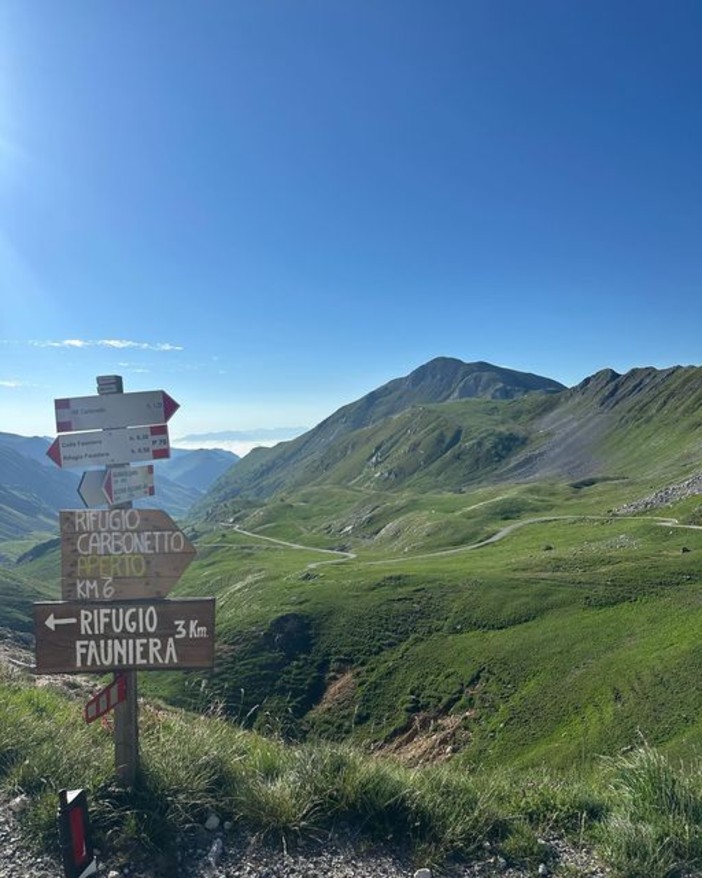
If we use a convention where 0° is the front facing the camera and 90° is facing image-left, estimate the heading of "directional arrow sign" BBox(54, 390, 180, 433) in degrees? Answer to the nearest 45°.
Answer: approximately 0°

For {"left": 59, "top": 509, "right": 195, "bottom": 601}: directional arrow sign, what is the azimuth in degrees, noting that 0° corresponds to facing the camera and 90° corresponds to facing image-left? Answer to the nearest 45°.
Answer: approximately 0°

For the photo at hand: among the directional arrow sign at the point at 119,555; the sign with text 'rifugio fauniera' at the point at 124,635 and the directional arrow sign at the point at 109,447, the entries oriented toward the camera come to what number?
3
